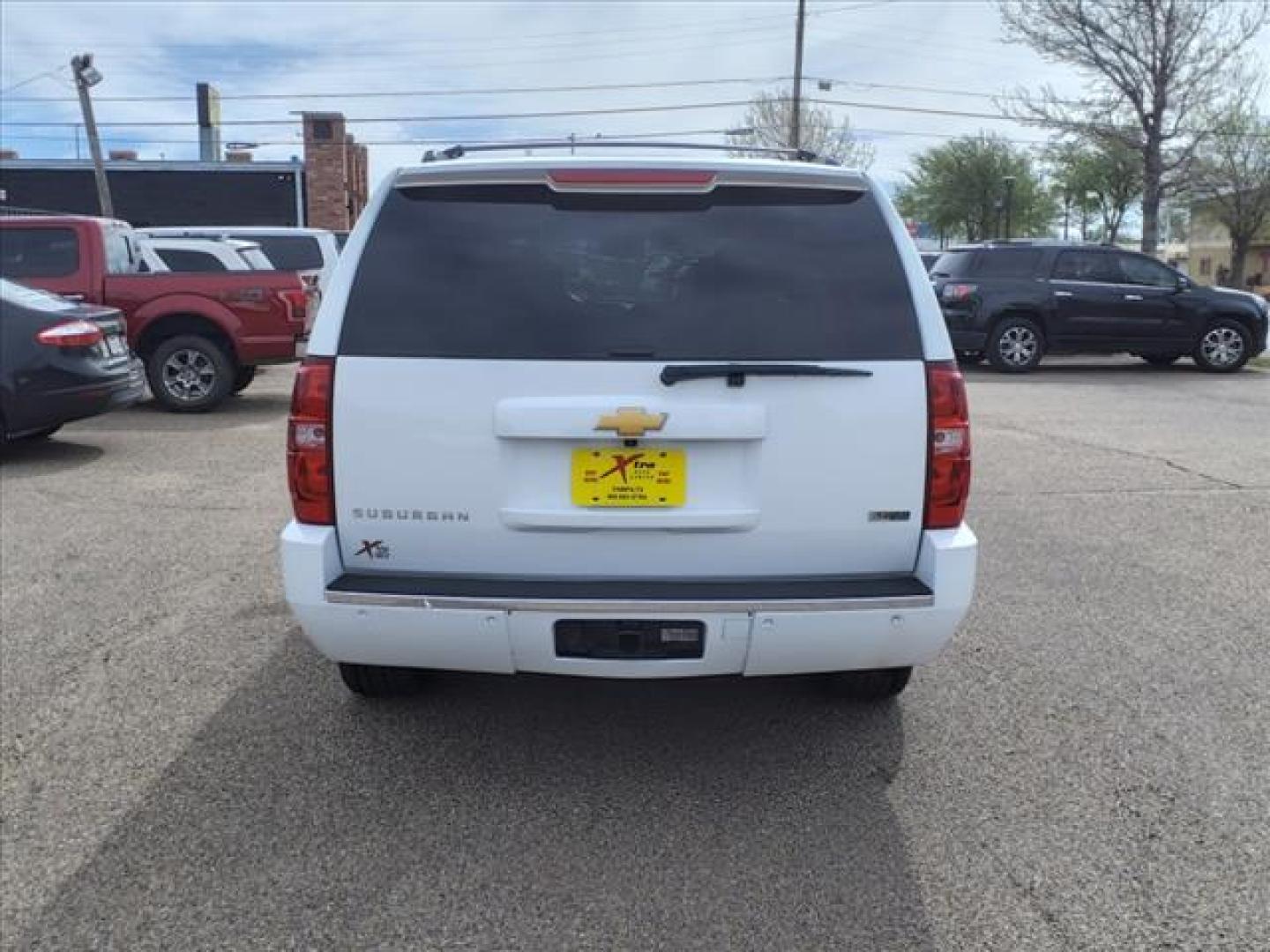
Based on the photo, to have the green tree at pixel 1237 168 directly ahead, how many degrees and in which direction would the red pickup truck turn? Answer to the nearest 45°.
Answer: approximately 135° to its right

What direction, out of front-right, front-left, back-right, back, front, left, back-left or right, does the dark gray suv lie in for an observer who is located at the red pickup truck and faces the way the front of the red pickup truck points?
back

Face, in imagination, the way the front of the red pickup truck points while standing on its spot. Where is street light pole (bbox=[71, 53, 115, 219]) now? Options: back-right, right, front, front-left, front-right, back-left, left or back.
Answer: right

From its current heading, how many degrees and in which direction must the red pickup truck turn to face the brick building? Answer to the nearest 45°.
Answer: approximately 90° to its right

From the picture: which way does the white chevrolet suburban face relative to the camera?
away from the camera

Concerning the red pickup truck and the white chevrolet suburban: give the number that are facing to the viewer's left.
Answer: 1

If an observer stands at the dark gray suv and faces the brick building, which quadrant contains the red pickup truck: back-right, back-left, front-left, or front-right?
front-left

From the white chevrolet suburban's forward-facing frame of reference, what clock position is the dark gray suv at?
The dark gray suv is roughly at 1 o'clock from the white chevrolet suburban.

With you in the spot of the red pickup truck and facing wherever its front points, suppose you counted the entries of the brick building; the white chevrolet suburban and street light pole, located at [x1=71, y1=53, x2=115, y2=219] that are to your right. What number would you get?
2

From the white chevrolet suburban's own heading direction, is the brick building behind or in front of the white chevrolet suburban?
in front

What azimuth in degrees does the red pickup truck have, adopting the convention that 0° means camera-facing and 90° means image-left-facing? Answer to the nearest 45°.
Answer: approximately 90°

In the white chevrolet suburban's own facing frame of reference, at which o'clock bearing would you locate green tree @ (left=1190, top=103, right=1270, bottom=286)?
The green tree is roughly at 1 o'clock from the white chevrolet suburban.

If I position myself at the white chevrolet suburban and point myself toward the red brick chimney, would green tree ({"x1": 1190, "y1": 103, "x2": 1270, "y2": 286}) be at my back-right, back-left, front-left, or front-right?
front-right

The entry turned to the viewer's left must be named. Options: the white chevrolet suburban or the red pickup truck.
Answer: the red pickup truck

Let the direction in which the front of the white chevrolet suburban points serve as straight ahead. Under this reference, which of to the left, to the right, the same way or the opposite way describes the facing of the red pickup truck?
to the left

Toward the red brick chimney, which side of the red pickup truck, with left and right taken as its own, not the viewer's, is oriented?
right
